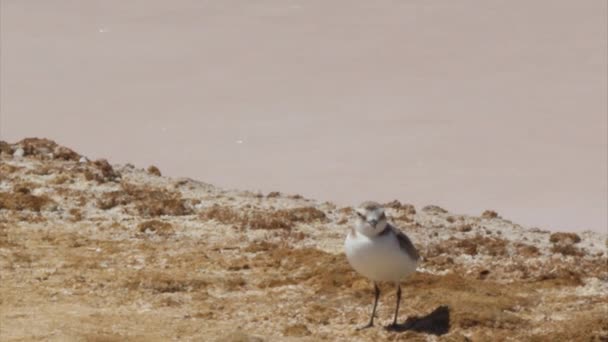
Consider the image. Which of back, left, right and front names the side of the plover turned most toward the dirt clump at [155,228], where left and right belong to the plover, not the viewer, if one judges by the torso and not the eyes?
right

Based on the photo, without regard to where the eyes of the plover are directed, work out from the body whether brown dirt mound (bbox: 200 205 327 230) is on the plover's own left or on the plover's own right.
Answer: on the plover's own right

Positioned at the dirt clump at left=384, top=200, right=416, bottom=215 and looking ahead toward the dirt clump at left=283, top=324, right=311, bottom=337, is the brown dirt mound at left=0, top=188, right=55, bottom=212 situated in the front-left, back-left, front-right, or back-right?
front-right

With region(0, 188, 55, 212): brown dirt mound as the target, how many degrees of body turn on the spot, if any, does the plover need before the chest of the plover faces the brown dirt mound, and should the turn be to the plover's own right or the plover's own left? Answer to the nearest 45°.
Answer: approximately 90° to the plover's own right

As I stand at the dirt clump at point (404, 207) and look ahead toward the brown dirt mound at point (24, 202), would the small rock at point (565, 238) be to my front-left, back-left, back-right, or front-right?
back-left

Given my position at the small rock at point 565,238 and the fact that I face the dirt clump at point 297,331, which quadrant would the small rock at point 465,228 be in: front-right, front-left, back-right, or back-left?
front-right

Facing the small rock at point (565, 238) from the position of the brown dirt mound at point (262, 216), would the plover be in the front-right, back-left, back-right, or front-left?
front-right

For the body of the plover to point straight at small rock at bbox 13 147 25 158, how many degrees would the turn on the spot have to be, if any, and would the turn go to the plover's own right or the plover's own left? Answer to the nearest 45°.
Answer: approximately 90° to the plover's own right

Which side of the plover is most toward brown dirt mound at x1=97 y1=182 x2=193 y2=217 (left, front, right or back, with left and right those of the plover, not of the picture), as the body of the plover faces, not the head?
right

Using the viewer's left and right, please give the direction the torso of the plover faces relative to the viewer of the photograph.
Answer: facing the viewer and to the left of the viewer

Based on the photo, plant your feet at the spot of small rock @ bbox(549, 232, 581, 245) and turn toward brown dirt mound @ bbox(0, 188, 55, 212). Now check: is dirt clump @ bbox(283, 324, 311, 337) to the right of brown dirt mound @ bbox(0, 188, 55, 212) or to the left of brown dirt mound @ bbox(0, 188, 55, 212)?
left

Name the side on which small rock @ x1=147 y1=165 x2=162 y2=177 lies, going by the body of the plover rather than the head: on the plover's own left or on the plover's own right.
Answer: on the plover's own right
